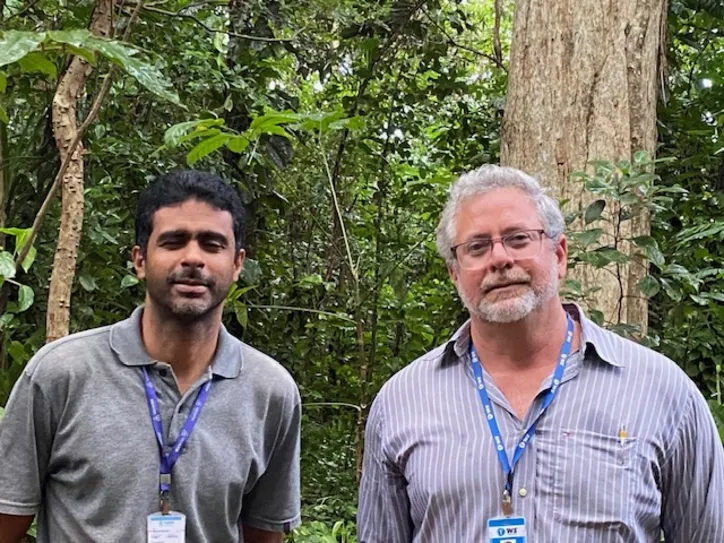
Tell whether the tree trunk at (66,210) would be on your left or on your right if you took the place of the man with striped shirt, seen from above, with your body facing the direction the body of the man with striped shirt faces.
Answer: on your right

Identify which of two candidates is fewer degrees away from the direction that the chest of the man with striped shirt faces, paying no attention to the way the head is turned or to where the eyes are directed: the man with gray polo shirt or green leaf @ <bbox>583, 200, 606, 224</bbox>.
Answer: the man with gray polo shirt

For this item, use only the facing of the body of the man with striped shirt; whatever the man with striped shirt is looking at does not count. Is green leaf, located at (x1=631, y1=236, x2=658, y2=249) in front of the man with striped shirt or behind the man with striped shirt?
behind

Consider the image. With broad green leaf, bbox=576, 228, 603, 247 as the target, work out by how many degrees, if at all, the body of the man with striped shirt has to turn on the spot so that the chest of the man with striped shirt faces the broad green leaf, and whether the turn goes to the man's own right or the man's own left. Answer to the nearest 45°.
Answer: approximately 180°

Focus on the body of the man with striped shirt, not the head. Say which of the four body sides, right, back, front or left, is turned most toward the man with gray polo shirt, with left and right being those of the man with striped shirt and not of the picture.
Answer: right

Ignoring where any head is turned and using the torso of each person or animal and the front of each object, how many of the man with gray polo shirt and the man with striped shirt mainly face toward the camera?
2

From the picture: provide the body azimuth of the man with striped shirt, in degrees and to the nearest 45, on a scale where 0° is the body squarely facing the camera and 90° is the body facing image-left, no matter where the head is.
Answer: approximately 0°

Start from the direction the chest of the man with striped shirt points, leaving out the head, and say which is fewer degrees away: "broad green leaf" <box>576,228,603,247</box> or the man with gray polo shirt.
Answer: the man with gray polo shirt

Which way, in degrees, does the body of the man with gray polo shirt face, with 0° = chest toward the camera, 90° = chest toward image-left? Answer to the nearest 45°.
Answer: approximately 0°
